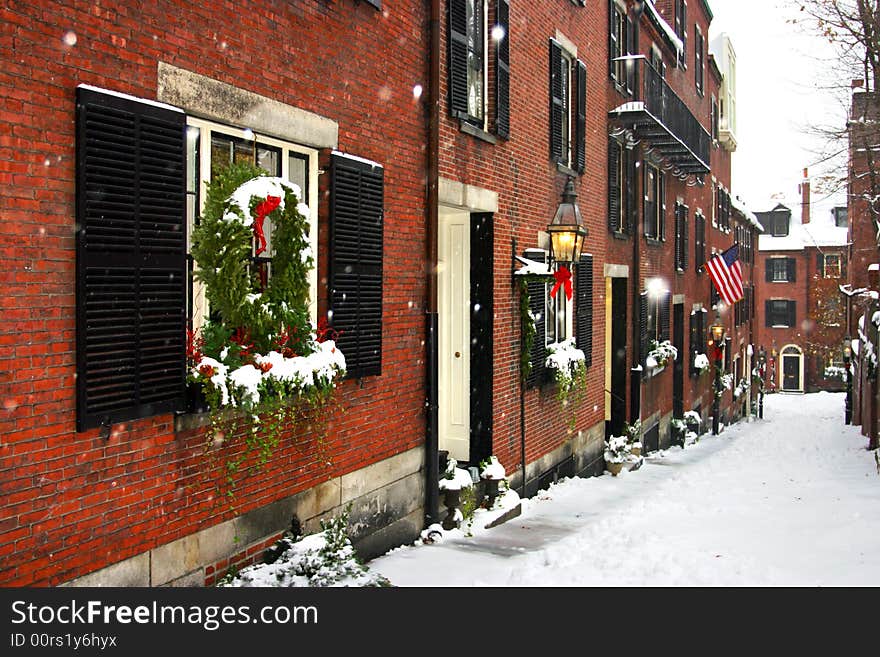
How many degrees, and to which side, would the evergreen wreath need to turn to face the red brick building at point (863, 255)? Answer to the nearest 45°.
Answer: approximately 90° to its left

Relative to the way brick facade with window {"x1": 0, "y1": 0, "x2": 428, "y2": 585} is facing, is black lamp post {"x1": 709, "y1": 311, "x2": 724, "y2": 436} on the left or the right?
on its left

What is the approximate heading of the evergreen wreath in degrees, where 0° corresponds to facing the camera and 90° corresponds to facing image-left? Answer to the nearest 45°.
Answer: approximately 315°

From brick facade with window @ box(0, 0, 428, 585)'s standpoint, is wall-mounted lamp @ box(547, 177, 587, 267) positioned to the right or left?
on its left

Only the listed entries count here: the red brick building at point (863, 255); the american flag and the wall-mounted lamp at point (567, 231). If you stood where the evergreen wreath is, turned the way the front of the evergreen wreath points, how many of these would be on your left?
3

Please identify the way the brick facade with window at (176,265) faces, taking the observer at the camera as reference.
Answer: facing the viewer and to the right of the viewer

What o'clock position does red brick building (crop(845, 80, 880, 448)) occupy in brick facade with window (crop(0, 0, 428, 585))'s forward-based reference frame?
The red brick building is roughly at 9 o'clock from the brick facade with window.

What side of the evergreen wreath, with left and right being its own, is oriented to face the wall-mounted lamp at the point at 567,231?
left
